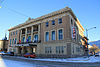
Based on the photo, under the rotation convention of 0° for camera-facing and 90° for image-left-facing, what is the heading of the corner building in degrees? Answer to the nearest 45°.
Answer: approximately 45°
